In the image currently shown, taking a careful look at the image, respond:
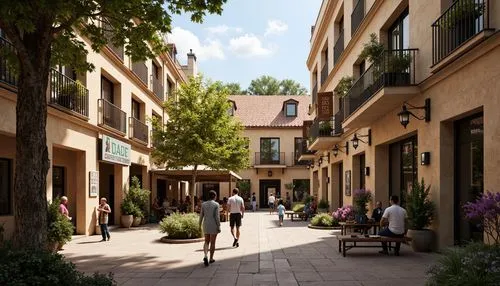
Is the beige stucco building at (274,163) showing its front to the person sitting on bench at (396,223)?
yes

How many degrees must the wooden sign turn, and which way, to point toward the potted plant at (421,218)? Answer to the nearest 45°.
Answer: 0° — it already faces it

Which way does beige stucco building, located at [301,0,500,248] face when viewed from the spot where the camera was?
facing the viewer and to the left of the viewer

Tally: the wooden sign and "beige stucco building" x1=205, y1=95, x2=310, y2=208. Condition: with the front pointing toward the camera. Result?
2

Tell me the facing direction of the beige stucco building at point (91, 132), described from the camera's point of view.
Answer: facing the viewer and to the right of the viewer

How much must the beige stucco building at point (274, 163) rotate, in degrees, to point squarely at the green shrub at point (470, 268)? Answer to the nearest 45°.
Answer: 0° — it already faces it

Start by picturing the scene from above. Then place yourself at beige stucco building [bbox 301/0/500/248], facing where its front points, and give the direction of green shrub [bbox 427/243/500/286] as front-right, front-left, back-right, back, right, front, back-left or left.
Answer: front-left

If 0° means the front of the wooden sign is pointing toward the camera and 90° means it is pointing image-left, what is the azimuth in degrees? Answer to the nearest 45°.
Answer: approximately 0°

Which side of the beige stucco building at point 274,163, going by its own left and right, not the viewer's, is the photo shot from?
front

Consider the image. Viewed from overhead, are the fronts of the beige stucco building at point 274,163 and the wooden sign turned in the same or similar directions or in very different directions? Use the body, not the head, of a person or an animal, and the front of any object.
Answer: same or similar directions

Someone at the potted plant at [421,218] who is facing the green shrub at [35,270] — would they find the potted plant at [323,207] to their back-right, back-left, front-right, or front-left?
back-right
